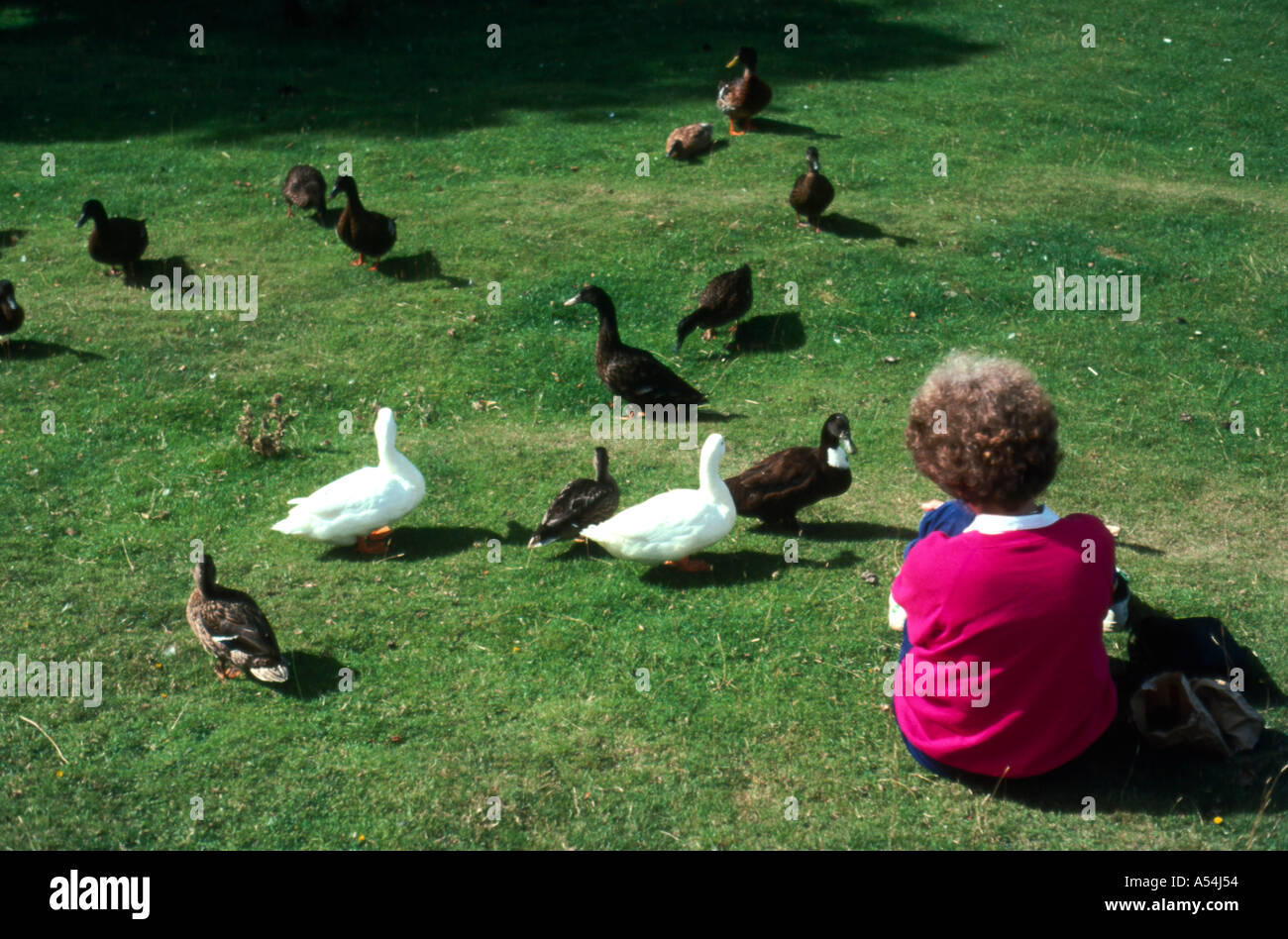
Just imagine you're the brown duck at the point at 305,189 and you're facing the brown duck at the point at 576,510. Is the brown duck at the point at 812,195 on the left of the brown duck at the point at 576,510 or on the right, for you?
left

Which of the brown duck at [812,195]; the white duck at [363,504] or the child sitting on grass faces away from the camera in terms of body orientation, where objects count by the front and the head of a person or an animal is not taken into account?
the child sitting on grass

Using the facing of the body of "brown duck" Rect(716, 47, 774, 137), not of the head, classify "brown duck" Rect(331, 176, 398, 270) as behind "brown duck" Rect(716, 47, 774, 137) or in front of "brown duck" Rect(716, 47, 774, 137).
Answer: in front

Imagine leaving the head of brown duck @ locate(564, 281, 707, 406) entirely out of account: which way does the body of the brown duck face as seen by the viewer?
to the viewer's left

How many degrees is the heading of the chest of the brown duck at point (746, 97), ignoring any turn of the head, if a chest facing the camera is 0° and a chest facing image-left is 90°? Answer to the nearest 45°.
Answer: approximately 45°

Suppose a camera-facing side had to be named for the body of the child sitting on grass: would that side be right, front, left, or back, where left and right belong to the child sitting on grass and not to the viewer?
back

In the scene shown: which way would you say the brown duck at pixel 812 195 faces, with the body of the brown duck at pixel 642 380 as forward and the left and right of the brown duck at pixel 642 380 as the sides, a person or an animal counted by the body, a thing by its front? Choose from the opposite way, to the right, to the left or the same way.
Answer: to the left

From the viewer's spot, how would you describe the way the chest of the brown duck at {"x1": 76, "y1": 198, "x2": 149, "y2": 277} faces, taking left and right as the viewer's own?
facing to the left of the viewer

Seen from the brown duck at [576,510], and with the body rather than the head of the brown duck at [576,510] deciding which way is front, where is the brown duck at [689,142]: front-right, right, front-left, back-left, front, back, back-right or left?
front-left

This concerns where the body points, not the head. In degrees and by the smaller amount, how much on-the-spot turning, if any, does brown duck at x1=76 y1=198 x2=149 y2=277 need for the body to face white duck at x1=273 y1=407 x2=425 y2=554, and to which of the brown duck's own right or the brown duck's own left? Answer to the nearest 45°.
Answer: approximately 90° to the brown duck's own left

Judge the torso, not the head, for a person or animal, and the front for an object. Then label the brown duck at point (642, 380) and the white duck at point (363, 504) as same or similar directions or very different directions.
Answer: very different directions

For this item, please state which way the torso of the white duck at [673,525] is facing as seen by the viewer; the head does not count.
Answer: to the viewer's right
